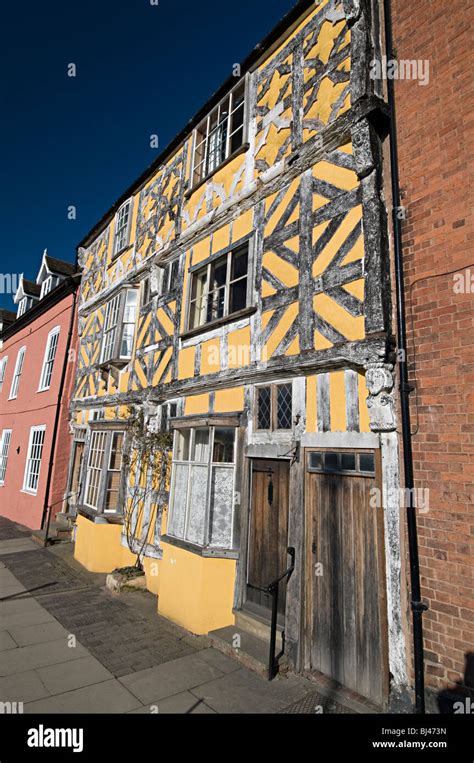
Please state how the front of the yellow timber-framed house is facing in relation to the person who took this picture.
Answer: facing the viewer and to the left of the viewer

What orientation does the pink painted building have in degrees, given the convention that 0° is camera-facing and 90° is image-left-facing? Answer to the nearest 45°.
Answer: approximately 45°

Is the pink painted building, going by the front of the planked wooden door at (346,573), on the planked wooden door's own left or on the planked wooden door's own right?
on the planked wooden door's own right

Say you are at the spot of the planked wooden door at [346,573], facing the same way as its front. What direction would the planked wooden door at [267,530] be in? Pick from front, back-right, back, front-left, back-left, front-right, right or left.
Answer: right

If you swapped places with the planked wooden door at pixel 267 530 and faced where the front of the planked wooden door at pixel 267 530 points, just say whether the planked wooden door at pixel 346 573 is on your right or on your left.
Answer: on your left

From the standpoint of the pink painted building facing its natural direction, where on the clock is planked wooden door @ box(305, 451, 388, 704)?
The planked wooden door is roughly at 10 o'clock from the pink painted building.
